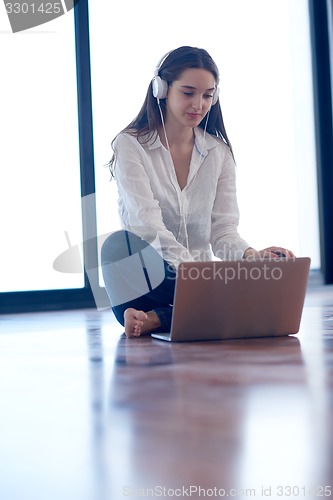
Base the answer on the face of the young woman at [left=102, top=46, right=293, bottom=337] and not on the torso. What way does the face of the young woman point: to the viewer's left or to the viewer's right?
to the viewer's right

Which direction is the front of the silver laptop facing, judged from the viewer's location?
facing away from the viewer and to the left of the viewer

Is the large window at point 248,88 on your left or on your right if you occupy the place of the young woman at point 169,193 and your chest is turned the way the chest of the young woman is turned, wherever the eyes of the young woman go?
on your left

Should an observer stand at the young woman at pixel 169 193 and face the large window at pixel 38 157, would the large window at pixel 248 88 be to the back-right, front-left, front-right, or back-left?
front-right

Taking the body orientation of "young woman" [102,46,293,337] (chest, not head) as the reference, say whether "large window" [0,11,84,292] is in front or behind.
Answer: behind

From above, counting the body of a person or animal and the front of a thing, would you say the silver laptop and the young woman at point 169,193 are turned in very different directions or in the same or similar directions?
very different directions

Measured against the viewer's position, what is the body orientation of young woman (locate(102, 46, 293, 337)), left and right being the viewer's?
facing the viewer and to the right of the viewer
